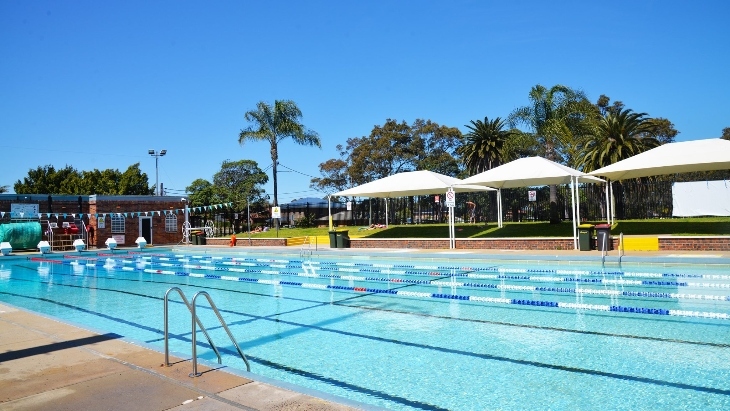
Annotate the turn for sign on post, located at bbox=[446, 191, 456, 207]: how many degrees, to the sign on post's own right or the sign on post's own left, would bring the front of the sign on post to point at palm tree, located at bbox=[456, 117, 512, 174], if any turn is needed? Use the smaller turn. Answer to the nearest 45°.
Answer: approximately 180°

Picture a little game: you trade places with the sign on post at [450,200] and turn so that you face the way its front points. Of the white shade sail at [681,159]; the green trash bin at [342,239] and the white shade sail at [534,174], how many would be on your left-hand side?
2

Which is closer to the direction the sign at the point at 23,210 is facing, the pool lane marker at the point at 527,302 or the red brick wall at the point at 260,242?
the pool lane marker

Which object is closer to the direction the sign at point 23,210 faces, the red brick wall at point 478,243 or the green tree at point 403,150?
the red brick wall

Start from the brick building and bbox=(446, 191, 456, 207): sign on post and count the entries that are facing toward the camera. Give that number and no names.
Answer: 2

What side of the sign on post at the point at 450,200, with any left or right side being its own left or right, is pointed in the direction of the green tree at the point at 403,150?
back

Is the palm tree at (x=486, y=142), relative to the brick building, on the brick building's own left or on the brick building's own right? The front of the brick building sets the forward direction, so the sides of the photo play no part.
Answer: on the brick building's own left

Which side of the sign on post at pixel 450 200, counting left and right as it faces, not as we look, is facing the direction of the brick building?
right

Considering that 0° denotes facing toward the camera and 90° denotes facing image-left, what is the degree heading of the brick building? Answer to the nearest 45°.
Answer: approximately 0°

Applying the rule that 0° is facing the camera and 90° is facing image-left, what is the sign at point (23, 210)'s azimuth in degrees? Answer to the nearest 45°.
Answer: approximately 0°

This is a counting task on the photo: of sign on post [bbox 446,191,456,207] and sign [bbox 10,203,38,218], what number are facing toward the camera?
2

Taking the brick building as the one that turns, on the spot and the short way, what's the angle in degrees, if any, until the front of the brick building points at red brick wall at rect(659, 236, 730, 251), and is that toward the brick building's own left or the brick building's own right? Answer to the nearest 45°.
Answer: approximately 45° to the brick building's own left

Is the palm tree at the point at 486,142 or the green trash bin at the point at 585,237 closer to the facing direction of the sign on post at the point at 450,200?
the green trash bin

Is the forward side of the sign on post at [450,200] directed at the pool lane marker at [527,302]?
yes
